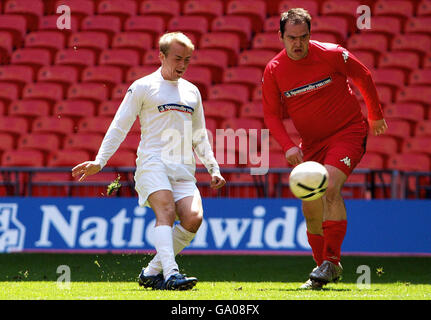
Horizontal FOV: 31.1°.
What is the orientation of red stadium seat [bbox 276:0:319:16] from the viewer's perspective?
toward the camera

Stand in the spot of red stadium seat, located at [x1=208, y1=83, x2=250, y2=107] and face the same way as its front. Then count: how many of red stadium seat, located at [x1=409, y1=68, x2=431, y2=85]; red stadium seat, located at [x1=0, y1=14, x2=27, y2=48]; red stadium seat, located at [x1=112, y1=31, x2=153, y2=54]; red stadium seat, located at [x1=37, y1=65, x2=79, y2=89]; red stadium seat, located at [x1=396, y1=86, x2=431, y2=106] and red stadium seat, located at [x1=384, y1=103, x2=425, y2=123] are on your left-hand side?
3

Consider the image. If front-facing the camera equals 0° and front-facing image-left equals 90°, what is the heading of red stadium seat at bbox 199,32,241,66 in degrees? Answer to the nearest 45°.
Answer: approximately 0°

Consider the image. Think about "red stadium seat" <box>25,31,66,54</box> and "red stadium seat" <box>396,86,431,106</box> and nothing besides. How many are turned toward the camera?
2

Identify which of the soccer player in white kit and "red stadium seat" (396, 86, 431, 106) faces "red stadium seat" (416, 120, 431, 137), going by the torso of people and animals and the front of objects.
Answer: "red stadium seat" (396, 86, 431, 106)

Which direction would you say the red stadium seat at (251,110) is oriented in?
toward the camera

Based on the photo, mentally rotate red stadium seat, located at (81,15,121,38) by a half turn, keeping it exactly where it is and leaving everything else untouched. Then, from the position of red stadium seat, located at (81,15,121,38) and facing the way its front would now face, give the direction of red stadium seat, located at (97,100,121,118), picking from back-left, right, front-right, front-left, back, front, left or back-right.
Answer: back

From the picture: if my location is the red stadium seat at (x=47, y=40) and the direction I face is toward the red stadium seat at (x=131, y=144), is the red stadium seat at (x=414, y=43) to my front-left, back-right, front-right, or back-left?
front-left

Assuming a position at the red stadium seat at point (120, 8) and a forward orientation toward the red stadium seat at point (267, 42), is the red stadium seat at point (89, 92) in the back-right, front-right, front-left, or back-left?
front-right

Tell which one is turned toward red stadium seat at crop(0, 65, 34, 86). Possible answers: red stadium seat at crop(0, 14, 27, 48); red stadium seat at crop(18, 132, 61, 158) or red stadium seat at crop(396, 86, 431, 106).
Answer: red stadium seat at crop(0, 14, 27, 48)

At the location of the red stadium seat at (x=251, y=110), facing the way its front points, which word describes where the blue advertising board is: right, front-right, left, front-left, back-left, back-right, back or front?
front

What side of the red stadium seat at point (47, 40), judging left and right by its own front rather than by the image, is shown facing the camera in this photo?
front

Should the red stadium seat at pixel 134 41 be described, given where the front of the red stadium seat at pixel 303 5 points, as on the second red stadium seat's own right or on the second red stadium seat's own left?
on the second red stadium seat's own right

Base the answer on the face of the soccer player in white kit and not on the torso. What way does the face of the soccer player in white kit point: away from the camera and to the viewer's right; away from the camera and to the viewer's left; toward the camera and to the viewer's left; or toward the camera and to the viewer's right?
toward the camera and to the viewer's right

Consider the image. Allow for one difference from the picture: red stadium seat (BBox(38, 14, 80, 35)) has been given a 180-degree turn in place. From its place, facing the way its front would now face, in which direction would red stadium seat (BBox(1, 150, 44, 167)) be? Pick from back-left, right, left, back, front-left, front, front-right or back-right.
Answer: back

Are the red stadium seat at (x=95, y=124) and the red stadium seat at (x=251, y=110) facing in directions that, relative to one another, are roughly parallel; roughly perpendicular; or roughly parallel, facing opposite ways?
roughly parallel

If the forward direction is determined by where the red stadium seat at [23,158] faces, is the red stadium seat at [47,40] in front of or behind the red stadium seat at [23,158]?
behind
